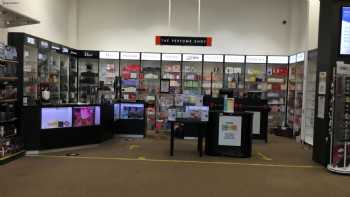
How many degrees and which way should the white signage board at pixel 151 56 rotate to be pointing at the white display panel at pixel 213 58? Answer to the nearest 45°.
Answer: approximately 90° to its left

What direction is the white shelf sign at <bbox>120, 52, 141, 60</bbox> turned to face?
toward the camera

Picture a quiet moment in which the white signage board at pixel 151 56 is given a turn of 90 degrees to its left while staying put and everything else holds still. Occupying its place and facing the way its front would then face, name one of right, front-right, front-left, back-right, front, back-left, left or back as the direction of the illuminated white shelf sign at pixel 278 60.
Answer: front

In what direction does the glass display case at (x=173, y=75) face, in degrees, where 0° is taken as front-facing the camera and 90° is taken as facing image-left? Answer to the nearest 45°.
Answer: approximately 0°

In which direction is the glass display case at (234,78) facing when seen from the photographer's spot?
facing the viewer

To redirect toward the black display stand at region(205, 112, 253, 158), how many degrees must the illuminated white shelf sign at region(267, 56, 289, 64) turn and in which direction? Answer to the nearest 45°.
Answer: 0° — it already faces it

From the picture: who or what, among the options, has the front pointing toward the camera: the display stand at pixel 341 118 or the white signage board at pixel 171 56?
the white signage board

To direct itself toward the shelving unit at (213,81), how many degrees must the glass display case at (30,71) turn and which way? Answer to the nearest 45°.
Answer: approximately 45° to its left

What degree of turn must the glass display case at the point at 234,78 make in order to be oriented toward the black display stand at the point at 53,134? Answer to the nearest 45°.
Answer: approximately 45° to its right

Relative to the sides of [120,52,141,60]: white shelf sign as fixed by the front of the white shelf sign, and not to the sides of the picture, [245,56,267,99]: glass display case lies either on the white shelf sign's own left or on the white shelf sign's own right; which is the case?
on the white shelf sign's own left

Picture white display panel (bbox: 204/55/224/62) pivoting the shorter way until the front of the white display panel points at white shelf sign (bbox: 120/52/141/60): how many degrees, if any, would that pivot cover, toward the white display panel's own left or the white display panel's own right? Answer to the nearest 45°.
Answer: approximately 90° to the white display panel's own right

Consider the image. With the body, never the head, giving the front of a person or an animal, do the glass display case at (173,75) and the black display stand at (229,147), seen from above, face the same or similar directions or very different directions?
same or similar directions
